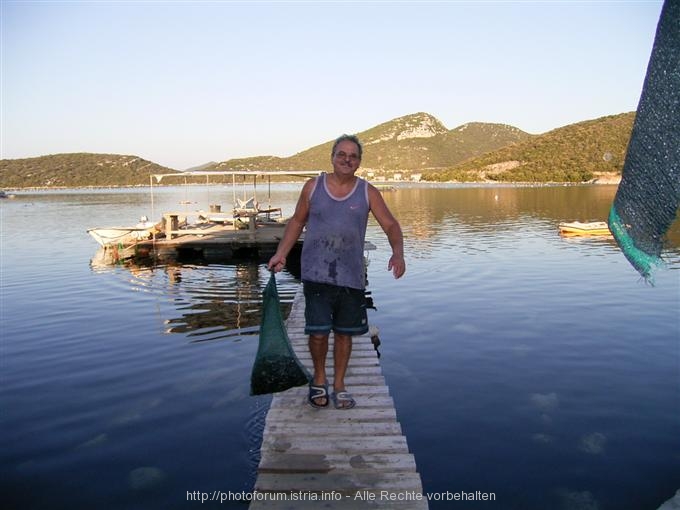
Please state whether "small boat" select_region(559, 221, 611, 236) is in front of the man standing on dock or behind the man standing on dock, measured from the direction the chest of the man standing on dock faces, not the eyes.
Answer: behind

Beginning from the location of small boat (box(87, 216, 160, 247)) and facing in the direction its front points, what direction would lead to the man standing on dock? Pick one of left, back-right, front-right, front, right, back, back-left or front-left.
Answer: left

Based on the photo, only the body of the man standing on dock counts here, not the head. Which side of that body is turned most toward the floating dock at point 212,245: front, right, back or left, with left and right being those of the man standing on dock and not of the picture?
back

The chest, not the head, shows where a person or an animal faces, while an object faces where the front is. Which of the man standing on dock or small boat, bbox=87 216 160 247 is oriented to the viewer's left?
the small boat

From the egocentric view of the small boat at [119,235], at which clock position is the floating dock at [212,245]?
The floating dock is roughly at 7 o'clock from the small boat.

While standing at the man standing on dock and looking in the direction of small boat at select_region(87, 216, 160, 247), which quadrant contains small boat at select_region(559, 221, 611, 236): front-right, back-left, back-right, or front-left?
front-right

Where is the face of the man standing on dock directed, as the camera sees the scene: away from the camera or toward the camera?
toward the camera

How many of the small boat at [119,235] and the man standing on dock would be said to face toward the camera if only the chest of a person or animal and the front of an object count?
1

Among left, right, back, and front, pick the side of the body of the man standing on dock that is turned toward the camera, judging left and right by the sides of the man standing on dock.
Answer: front

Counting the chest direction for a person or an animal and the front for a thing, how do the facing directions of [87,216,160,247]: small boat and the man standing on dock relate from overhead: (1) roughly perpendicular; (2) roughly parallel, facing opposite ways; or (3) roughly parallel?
roughly perpendicular

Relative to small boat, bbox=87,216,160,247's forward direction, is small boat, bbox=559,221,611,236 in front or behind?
behind

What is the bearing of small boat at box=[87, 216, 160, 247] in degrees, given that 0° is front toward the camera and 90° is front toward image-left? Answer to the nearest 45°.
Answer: approximately 90°
